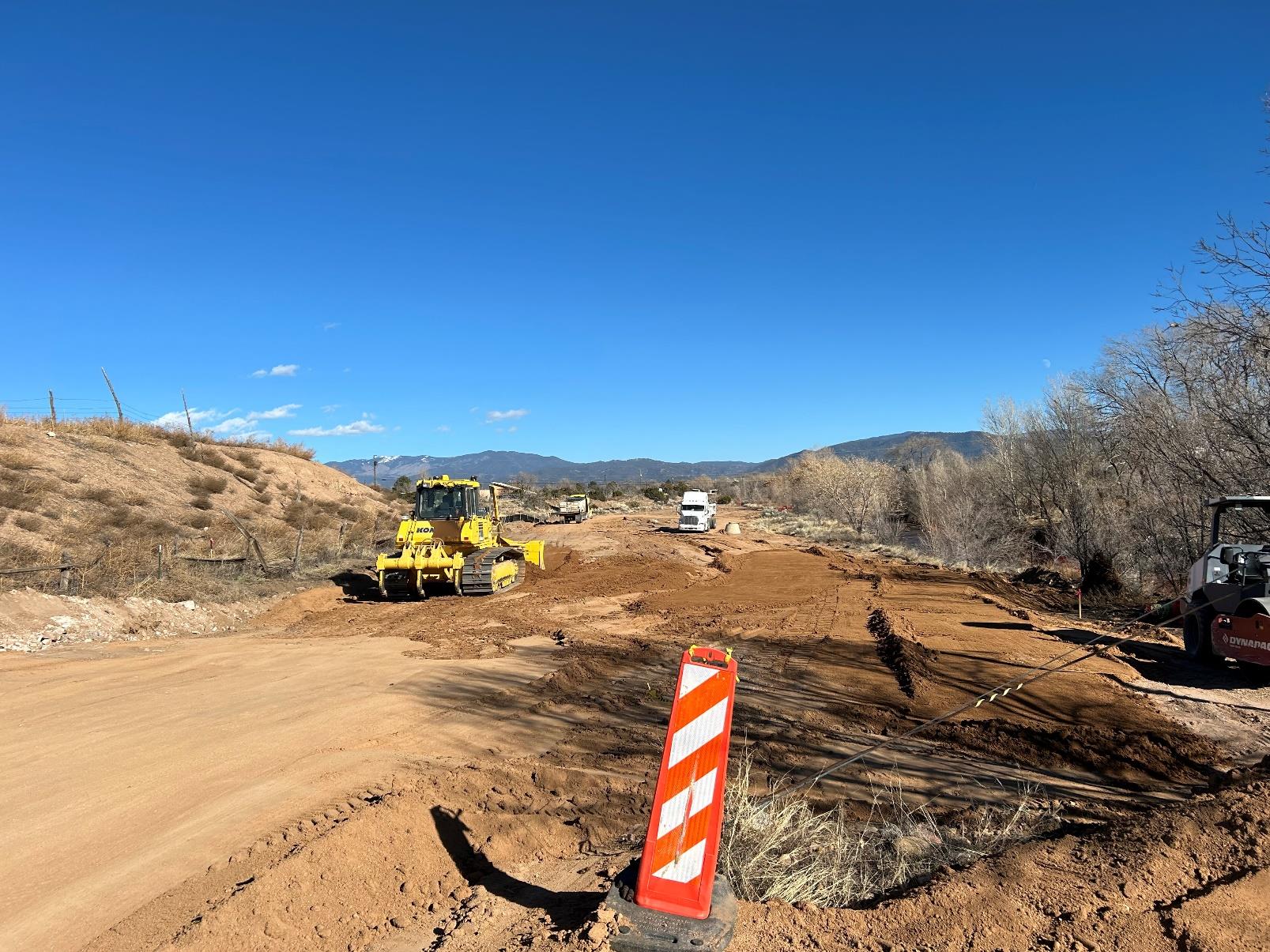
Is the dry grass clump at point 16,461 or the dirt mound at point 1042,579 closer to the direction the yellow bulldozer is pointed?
the dirt mound

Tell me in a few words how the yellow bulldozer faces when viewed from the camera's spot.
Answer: facing away from the viewer and to the right of the viewer

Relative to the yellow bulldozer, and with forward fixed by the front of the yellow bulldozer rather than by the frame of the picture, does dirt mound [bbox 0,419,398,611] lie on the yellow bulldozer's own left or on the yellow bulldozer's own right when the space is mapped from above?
on the yellow bulldozer's own left

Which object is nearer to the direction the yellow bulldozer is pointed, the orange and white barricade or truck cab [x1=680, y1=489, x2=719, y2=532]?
the truck cab

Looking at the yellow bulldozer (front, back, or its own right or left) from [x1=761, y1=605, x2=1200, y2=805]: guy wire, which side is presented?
right

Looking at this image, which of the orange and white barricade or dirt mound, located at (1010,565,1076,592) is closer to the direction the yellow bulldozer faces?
the dirt mound

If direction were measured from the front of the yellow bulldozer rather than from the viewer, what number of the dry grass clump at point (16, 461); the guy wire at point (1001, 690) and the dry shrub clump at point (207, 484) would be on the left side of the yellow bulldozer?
2

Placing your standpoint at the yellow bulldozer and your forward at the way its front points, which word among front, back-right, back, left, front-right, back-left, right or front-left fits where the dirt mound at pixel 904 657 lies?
right

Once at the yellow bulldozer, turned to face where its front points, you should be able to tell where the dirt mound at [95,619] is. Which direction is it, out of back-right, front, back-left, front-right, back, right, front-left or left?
back

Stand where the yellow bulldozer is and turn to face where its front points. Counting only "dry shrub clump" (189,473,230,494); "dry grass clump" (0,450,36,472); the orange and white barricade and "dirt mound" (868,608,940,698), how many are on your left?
2

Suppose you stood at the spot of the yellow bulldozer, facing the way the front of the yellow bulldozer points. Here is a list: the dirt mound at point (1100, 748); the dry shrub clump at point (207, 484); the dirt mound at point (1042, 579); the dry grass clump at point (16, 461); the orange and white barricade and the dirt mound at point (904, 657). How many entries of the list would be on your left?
2

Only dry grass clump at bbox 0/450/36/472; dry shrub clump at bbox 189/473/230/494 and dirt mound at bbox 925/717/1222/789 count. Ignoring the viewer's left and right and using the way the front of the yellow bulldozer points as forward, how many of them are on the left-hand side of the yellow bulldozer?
2

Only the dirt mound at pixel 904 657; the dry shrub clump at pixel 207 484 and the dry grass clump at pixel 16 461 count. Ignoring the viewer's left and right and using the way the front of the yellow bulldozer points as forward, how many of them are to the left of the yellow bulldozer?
2

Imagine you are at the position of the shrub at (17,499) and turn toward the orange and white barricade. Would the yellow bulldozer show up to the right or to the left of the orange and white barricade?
left

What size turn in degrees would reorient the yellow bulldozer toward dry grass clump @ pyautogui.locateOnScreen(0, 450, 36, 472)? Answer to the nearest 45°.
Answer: approximately 90° to its left

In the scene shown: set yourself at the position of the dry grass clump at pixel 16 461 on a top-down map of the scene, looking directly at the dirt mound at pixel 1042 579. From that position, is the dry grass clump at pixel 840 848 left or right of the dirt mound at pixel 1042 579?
right

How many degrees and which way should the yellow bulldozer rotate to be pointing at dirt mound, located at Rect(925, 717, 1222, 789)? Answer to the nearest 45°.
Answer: approximately 90° to its right

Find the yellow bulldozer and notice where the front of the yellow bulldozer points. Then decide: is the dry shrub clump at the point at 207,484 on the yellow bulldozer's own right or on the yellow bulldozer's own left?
on the yellow bulldozer's own left
